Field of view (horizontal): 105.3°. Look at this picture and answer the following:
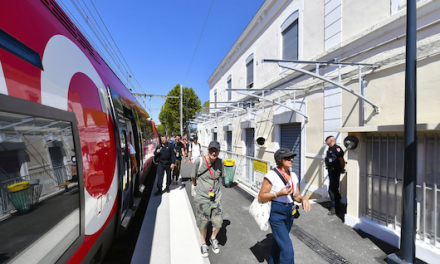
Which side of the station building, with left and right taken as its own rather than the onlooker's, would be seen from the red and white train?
front

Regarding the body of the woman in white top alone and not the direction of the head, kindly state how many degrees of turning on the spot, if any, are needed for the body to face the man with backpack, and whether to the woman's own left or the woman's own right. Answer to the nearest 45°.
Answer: approximately 135° to the woman's own right

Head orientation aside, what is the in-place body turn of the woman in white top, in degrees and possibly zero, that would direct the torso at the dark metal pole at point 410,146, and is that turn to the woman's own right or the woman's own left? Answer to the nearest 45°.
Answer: approximately 90° to the woman's own left

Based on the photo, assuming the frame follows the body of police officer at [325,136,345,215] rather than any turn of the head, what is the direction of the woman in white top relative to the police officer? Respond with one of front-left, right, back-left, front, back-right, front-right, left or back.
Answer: front-left

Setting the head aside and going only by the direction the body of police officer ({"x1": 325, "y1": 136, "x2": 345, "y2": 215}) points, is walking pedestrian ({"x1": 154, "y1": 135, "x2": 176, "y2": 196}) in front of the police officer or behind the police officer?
in front

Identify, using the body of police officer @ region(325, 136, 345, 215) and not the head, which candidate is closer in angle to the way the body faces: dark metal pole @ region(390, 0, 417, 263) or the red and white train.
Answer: the red and white train

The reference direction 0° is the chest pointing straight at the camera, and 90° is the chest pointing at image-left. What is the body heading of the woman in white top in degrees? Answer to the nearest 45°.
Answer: approximately 315°

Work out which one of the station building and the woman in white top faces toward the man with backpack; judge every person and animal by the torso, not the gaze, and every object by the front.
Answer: the station building

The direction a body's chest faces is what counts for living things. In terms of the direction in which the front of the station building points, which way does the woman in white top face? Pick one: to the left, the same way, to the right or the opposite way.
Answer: to the left

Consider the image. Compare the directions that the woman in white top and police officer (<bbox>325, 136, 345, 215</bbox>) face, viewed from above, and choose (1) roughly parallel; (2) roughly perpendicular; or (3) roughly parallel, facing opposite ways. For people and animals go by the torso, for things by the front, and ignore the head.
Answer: roughly perpendicular

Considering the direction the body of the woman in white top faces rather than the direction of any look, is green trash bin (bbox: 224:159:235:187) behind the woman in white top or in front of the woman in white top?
behind

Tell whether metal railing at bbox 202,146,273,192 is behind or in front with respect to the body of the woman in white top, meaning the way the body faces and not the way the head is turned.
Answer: behind

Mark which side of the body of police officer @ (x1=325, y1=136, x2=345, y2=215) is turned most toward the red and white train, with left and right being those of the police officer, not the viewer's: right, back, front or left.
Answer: front

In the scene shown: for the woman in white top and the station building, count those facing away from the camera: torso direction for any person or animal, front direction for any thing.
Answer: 0

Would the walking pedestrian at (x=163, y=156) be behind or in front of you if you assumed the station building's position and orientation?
in front
